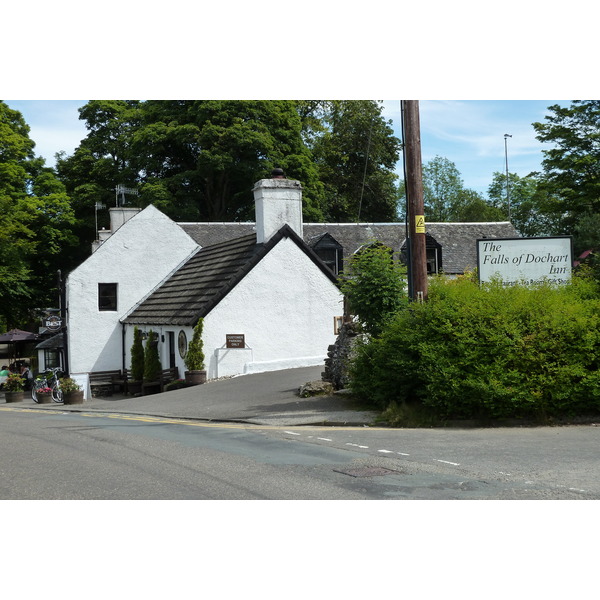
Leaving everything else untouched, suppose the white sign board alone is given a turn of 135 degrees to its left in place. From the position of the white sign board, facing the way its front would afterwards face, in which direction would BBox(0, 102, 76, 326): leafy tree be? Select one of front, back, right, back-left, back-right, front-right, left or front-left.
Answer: left

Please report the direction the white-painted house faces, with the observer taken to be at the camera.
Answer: facing the viewer and to the left of the viewer

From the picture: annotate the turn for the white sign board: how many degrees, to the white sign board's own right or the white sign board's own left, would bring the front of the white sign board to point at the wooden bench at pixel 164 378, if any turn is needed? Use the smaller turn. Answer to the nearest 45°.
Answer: approximately 135° to the white sign board's own right

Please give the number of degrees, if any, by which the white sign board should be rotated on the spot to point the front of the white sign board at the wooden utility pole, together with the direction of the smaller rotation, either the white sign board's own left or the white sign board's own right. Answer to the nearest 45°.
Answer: approximately 45° to the white sign board's own right

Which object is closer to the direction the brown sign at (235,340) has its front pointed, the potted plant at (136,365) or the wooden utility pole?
the wooden utility pole

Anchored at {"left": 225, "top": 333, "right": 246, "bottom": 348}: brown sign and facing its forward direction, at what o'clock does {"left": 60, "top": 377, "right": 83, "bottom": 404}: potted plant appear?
The potted plant is roughly at 4 o'clock from the brown sign.

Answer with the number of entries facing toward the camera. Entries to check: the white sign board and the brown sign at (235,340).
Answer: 2

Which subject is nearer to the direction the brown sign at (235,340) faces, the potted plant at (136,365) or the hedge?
the hedge

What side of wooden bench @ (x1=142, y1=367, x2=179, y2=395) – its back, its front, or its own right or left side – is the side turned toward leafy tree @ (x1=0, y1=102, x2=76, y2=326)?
right

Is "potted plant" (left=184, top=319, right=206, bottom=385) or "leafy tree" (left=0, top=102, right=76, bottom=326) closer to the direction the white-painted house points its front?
the potted plant

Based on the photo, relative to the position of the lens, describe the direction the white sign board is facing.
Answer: facing the viewer

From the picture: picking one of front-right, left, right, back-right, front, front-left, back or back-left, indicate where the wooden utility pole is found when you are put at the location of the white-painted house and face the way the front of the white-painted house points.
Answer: front-left

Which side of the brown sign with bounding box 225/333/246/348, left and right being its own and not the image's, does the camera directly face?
front

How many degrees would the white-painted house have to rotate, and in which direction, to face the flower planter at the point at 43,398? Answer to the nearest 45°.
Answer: approximately 90° to its right
